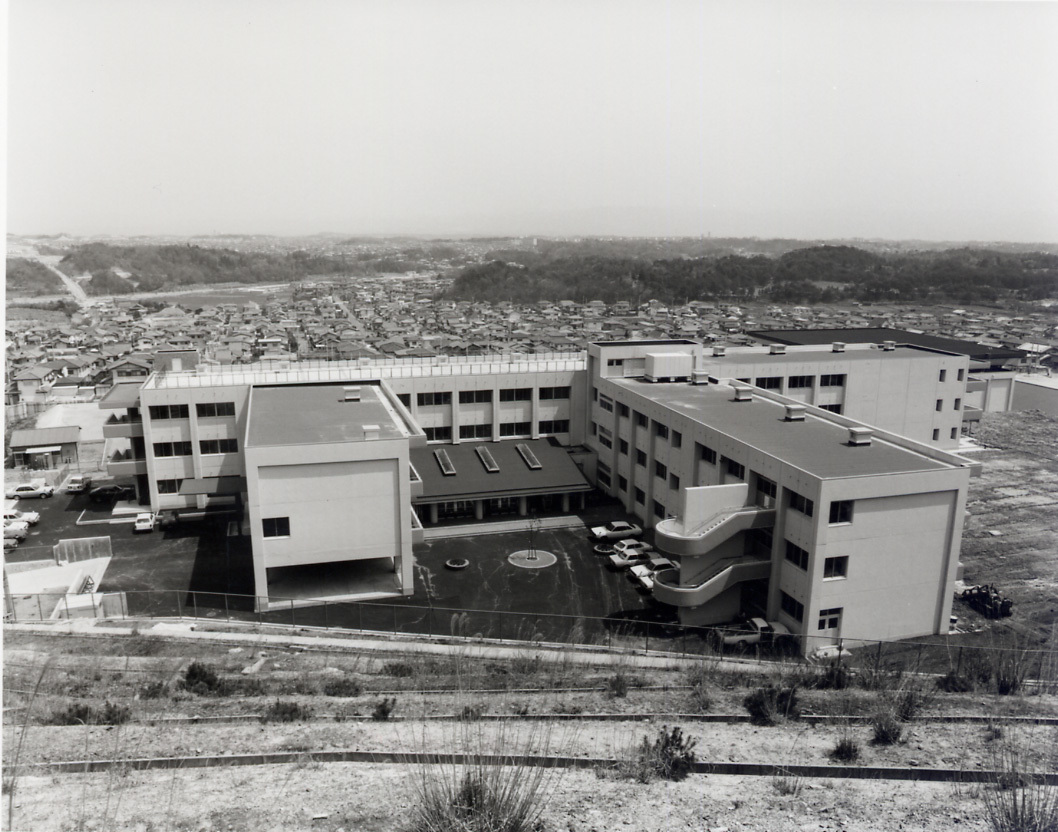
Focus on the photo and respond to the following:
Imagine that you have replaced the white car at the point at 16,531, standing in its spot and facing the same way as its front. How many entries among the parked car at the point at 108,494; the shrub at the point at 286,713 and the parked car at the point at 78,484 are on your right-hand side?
1

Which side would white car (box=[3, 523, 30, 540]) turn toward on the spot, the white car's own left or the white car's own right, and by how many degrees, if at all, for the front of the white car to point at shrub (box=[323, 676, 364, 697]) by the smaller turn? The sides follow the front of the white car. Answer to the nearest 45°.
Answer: approximately 90° to the white car's own right

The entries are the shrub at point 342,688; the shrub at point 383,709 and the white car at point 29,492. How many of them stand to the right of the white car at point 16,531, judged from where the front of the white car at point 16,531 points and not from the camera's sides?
2

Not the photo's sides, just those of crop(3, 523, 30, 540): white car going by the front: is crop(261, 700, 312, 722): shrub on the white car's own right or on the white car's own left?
on the white car's own right

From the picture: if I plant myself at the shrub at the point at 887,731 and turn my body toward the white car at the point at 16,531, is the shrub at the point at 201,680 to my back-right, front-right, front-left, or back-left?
front-left

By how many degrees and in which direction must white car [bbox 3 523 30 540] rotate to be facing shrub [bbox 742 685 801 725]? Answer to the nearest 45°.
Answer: approximately 90° to its right

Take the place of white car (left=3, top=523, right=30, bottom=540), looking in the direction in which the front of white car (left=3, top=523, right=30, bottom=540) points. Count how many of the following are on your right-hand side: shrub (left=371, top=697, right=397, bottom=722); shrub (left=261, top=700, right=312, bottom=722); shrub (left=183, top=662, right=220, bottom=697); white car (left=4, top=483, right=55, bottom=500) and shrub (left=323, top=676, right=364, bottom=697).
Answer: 4

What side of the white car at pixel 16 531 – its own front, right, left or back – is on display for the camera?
right

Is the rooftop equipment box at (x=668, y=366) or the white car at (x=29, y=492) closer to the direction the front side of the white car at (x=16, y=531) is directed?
the rooftop equipment box

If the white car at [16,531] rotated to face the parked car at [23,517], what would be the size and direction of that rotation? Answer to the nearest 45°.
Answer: approximately 90° to its left

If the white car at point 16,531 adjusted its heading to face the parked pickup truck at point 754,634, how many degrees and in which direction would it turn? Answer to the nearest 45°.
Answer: approximately 45° to its right

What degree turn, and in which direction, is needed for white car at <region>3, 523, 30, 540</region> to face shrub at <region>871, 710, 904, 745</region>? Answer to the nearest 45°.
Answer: approximately 90° to its right

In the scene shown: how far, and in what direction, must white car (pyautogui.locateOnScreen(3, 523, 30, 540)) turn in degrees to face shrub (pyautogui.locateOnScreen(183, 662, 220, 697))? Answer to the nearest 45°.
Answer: approximately 90° to its right

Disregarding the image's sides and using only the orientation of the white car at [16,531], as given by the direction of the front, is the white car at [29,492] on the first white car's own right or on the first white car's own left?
on the first white car's own left

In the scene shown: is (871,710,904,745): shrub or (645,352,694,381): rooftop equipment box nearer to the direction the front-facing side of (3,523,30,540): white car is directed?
the rooftop equipment box

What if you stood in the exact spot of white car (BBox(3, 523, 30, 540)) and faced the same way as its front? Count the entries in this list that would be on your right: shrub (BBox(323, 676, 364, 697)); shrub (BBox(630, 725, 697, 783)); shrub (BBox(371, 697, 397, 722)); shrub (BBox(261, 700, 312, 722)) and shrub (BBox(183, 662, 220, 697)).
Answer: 5

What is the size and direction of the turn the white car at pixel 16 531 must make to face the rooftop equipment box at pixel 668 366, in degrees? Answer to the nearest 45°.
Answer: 0° — it already faces it

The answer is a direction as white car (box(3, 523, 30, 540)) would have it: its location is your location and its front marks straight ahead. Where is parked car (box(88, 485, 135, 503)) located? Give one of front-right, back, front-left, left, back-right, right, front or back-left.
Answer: front-left
